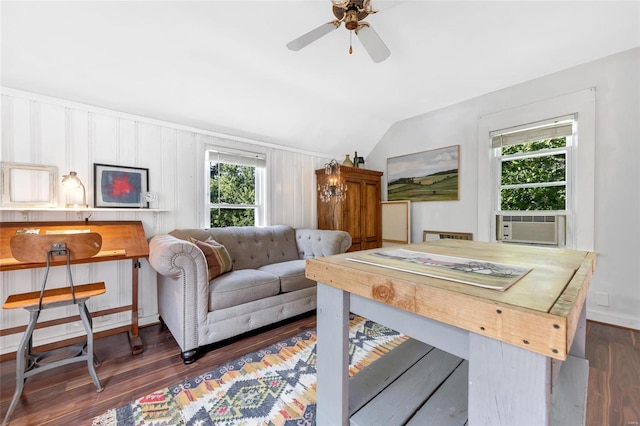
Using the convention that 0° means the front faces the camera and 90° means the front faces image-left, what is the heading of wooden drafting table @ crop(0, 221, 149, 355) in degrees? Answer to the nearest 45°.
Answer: approximately 0°

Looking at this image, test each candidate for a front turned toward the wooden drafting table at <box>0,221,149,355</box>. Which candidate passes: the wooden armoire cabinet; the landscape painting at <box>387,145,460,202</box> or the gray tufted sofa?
the landscape painting

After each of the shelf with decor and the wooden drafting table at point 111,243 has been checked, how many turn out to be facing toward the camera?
2

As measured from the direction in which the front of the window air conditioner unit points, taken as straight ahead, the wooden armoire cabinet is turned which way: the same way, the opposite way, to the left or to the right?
to the left

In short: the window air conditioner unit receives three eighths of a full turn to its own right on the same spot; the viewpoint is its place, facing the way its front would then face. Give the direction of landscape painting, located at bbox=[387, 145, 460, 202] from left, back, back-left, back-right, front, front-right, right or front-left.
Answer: front-left

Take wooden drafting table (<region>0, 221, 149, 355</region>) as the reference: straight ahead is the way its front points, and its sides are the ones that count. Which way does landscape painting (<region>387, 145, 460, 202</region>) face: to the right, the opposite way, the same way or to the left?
to the right

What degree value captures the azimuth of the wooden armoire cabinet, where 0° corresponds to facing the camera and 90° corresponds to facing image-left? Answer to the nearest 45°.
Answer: approximately 315°

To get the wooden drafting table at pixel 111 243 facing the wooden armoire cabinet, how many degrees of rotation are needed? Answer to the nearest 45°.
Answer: approximately 90° to its left
